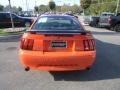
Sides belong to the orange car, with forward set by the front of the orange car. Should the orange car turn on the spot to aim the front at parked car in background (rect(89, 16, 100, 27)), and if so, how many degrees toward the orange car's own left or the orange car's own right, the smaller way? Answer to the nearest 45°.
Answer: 0° — it already faces it

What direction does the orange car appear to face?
away from the camera
